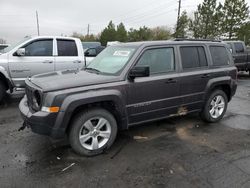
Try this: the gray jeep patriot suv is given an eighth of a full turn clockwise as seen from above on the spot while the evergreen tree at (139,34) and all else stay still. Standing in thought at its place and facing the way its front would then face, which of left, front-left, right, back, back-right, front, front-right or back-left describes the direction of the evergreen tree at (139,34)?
right

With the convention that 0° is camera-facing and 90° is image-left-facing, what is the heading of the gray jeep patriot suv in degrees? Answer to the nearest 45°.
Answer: approximately 45°

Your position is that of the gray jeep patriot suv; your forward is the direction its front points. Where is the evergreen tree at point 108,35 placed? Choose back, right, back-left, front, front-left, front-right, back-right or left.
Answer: back-right

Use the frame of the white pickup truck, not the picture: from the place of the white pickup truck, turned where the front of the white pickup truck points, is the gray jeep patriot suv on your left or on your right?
on your left

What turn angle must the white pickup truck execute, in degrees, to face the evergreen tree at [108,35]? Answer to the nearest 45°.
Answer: approximately 90° to its right

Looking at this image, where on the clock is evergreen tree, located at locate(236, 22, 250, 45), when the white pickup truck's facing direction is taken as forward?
The evergreen tree is roughly at 5 o'clock from the white pickup truck.

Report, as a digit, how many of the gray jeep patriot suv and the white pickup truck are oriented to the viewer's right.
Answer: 0

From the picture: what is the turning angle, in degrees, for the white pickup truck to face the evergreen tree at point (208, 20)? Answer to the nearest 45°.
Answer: approximately 135° to its right

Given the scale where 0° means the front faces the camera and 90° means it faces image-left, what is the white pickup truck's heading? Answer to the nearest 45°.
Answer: approximately 90°
